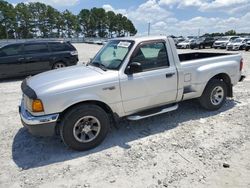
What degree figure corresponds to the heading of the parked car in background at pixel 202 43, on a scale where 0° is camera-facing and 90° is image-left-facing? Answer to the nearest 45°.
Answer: approximately 45°

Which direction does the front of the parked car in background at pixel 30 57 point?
to the viewer's left

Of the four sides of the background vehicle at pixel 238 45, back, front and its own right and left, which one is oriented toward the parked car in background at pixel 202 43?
right

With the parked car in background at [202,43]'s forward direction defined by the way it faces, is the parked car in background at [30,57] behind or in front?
in front

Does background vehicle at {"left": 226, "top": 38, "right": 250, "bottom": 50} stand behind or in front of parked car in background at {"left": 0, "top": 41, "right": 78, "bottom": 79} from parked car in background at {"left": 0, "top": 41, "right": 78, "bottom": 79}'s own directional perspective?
behind
